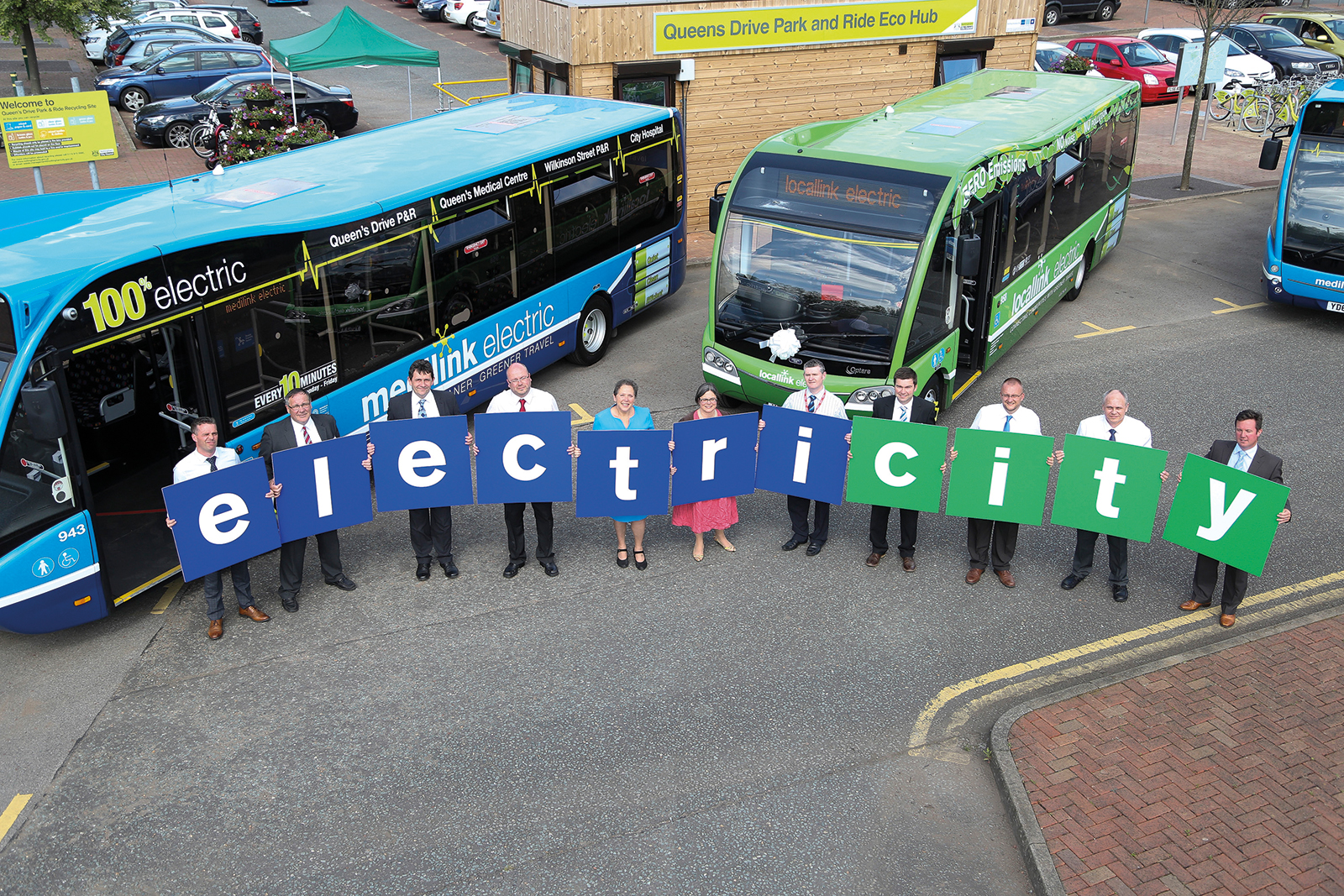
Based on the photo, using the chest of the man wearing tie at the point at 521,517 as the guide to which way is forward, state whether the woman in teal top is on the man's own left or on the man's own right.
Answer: on the man's own left

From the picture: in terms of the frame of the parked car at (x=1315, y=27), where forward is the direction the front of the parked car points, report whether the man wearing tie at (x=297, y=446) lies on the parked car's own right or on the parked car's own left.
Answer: on the parked car's own right

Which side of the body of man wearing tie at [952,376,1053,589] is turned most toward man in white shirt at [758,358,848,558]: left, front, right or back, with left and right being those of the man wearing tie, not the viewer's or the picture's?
right

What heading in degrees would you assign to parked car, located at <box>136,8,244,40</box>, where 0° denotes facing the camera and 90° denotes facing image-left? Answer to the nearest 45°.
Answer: approximately 90°

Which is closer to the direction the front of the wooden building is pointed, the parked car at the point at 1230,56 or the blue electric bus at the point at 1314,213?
the blue electric bus

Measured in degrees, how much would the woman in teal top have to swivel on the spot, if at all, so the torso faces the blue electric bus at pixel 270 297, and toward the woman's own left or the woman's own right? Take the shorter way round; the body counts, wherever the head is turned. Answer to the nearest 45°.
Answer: approximately 90° to the woman's own right

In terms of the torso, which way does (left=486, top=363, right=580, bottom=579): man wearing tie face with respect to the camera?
toward the camera

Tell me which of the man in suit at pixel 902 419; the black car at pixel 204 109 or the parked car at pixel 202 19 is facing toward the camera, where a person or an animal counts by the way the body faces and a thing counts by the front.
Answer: the man in suit

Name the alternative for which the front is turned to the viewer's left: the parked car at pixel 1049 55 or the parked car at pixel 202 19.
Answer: the parked car at pixel 202 19

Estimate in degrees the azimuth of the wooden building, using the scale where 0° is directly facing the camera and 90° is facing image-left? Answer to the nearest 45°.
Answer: approximately 0°

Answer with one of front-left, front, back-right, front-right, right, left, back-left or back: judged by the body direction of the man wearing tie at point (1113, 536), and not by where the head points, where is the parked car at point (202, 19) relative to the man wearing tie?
back-right

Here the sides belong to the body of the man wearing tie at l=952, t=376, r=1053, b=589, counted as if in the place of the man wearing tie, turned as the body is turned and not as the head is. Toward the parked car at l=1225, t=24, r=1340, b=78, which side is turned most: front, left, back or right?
back

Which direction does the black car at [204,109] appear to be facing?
to the viewer's left

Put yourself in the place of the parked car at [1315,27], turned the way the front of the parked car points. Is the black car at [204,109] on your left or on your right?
on your right

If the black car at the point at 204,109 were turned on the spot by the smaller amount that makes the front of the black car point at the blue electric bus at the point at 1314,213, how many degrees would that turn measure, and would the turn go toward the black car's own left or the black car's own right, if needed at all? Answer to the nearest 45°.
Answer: approximately 135° to the black car's own left
